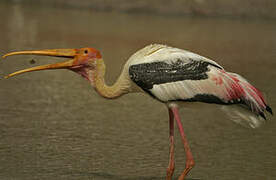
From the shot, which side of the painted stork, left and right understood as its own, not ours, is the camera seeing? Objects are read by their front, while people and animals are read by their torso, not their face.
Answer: left
